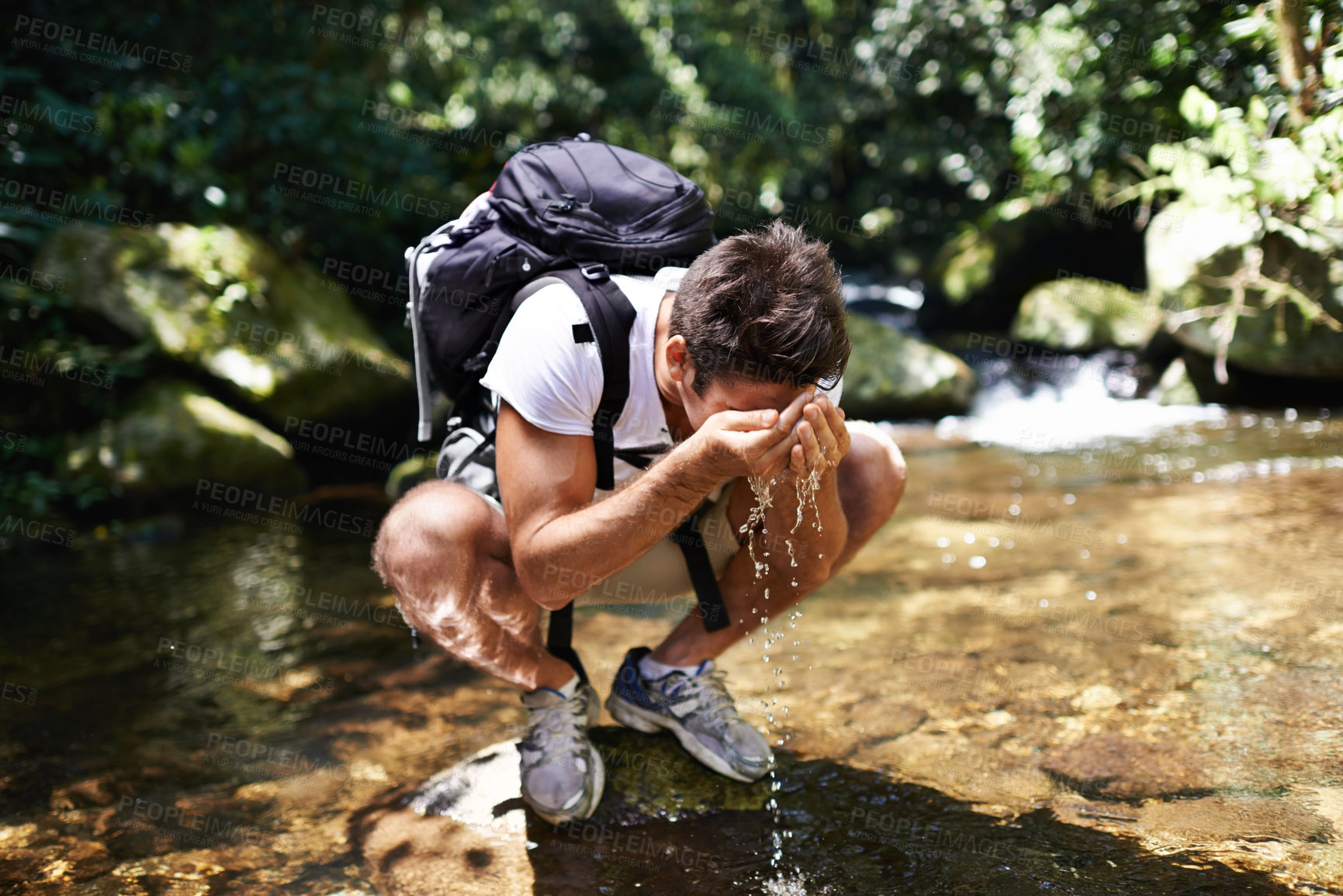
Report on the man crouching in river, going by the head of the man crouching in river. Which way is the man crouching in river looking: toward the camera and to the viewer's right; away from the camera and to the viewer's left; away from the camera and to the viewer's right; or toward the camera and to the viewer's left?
toward the camera and to the viewer's right

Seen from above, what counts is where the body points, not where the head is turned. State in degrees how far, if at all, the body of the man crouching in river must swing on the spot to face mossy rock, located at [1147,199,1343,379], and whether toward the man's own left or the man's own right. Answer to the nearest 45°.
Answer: approximately 90° to the man's own left

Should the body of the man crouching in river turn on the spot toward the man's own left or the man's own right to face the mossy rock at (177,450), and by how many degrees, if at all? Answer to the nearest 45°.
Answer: approximately 180°

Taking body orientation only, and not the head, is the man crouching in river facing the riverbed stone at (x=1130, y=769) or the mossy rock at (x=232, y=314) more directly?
the riverbed stone

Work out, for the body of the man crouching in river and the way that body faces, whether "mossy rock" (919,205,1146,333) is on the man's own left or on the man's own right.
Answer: on the man's own left

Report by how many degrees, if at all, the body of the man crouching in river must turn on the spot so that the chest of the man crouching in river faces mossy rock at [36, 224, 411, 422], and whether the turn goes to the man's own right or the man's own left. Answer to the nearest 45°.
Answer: approximately 180°

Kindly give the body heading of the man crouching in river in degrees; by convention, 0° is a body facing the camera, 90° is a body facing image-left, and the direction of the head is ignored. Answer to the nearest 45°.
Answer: approximately 315°

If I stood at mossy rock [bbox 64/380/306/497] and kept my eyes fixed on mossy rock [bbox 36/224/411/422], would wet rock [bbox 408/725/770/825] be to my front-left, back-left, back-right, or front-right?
back-right
